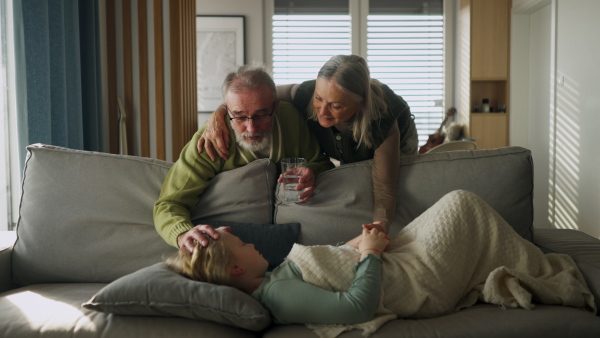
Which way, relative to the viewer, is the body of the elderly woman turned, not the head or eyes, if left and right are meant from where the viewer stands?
facing the viewer and to the left of the viewer

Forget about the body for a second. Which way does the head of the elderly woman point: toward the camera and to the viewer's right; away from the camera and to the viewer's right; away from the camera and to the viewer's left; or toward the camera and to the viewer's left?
toward the camera and to the viewer's left

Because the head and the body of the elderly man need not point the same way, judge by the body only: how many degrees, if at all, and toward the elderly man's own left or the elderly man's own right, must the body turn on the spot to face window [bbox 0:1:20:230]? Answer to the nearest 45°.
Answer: approximately 135° to the elderly man's own right

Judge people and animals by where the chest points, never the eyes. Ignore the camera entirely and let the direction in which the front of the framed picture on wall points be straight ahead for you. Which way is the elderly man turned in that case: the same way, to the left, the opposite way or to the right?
the same way

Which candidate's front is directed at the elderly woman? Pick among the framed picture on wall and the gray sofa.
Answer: the framed picture on wall

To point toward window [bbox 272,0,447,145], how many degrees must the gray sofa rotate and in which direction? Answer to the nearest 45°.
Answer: approximately 180°

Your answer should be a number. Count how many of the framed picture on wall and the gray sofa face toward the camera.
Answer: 2

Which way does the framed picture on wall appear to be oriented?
toward the camera

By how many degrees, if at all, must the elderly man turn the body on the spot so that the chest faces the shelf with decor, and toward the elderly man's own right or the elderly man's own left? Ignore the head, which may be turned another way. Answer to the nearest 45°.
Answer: approximately 135° to the elderly man's own left

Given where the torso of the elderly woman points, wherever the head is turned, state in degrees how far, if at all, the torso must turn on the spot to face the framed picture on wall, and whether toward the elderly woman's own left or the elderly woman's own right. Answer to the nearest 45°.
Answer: approximately 135° to the elderly woman's own right

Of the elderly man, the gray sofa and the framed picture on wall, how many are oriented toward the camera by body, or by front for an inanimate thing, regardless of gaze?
3

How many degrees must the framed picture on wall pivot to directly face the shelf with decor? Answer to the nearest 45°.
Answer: approximately 90° to its left

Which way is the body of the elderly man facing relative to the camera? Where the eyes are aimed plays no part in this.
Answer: toward the camera

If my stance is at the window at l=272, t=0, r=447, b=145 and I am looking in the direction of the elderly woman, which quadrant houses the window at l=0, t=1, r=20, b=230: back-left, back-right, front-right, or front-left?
front-right

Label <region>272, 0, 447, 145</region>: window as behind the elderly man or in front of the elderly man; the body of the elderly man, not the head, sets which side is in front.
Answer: behind

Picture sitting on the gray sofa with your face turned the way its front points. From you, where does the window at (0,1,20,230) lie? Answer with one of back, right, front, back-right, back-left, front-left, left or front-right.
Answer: back-right
